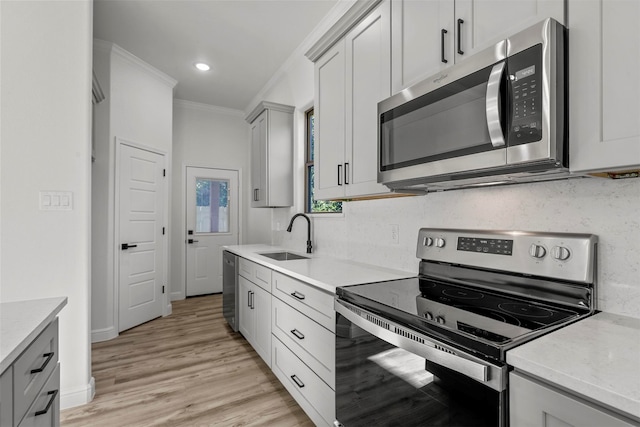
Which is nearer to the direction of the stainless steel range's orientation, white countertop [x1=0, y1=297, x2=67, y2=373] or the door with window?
the white countertop

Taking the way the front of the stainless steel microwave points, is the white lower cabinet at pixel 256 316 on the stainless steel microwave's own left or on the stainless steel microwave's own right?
on the stainless steel microwave's own right

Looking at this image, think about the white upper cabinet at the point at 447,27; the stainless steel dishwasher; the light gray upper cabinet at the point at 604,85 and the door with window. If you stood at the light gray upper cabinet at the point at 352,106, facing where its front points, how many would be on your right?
2

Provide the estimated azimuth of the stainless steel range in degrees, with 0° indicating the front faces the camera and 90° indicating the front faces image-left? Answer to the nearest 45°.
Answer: approximately 45°

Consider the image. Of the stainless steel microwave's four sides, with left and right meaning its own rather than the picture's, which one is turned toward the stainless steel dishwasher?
right

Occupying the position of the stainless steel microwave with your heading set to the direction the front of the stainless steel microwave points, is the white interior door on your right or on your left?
on your right

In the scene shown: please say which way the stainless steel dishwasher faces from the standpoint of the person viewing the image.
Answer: facing to the left of the viewer
